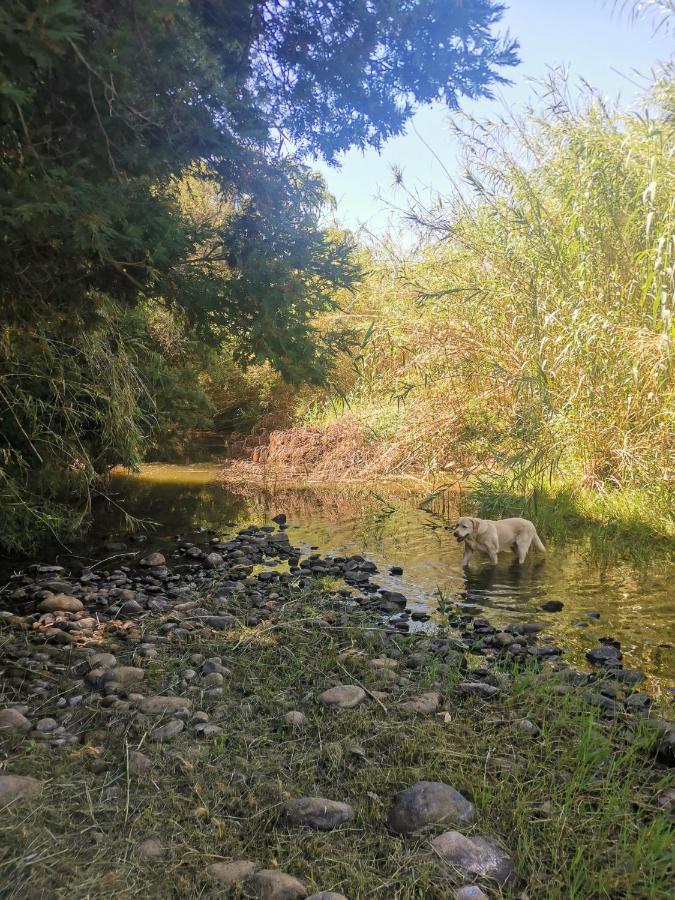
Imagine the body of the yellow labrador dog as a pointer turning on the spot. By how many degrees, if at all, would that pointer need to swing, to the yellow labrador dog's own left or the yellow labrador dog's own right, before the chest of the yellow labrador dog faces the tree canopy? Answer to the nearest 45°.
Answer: approximately 45° to the yellow labrador dog's own left

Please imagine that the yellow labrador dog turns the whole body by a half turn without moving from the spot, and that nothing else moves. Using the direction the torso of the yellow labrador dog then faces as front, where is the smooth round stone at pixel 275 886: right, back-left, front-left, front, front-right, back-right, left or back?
right

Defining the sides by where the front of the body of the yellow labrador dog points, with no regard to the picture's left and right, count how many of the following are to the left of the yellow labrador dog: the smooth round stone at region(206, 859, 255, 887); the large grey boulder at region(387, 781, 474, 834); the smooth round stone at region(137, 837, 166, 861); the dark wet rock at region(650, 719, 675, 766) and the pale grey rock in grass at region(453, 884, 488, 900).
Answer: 5

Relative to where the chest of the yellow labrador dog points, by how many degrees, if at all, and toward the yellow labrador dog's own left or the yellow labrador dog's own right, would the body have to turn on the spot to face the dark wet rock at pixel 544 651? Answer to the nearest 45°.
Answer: approximately 90° to the yellow labrador dog's own left

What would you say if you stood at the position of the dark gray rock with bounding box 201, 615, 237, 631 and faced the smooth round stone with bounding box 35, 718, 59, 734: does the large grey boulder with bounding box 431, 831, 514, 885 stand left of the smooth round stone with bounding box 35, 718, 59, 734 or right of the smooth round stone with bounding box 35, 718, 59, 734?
left

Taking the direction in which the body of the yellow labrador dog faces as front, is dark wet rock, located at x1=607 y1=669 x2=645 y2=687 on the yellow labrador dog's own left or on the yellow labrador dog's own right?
on the yellow labrador dog's own left

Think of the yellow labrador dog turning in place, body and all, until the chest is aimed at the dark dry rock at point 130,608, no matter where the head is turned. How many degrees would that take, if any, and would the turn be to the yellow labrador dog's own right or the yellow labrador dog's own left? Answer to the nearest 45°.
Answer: approximately 45° to the yellow labrador dog's own left

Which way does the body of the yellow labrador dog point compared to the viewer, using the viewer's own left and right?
facing to the left of the viewer
